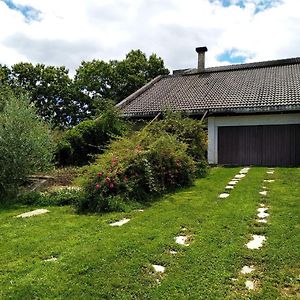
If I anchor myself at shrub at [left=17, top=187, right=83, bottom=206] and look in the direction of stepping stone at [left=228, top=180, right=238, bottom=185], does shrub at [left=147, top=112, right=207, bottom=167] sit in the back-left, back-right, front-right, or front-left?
front-left

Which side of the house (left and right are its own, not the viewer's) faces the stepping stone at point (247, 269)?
front

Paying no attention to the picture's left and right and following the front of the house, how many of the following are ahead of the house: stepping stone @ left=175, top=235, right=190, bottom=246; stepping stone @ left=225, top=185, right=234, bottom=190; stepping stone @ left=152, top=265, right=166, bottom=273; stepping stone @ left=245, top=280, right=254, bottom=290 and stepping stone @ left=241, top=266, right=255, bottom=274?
5

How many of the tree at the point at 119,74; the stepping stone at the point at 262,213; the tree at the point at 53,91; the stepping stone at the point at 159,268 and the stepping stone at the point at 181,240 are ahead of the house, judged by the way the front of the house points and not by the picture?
3

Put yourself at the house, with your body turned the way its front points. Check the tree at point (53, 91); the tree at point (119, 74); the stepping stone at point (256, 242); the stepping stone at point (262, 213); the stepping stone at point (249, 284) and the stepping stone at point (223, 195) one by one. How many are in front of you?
4

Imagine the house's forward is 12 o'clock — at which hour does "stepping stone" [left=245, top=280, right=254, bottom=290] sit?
The stepping stone is roughly at 12 o'clock from the house.

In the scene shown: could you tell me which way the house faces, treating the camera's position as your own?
facing the viewer

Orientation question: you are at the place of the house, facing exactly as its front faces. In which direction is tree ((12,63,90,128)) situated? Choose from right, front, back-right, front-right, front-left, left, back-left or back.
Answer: back-right

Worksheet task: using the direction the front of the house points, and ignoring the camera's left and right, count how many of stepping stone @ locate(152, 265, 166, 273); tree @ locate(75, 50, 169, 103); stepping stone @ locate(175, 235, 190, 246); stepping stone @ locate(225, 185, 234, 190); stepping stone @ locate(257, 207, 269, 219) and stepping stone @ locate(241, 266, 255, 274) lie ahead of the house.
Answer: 5

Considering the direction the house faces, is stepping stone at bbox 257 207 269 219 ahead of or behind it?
ahead

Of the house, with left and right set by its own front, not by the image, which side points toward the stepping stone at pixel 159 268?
front

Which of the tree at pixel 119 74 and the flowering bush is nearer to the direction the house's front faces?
the flowering bush

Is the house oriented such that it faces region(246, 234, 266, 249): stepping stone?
yes

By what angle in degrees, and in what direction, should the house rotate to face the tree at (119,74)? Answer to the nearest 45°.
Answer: approximately 135° to its right

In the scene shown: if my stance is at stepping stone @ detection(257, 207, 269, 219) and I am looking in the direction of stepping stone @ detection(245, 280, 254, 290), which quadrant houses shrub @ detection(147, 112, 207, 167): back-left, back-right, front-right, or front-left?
back-right

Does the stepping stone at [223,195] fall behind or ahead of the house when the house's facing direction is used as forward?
ahead

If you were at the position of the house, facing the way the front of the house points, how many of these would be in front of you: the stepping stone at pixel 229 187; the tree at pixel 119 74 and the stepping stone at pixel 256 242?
2

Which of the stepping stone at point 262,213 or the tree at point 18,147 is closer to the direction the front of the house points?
the stepping stone
